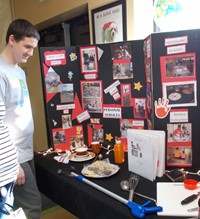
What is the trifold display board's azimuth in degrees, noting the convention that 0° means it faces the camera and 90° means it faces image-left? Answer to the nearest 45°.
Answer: approximately 45°

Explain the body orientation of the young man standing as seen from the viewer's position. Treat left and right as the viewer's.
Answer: facing the viewer and to the right of the viewer

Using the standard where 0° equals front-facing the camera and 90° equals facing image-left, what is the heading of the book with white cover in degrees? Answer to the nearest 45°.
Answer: approximately 45°

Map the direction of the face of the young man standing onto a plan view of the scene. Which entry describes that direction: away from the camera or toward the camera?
toward the camera

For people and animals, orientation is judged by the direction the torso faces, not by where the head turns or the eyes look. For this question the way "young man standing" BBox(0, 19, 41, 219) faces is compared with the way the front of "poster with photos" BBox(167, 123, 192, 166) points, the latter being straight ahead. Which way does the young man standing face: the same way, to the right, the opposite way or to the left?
to the left

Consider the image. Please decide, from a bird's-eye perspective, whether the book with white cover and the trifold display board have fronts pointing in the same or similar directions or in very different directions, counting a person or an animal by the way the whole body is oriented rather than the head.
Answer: same or similar directions

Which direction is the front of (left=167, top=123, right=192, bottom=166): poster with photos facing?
toward the camera
